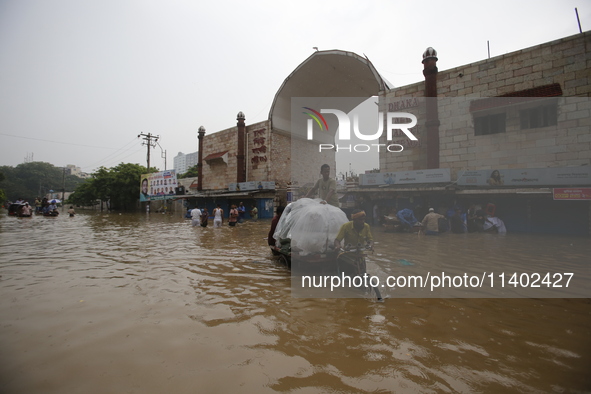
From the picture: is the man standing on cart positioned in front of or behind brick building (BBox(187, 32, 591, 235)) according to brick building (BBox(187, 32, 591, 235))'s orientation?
in front

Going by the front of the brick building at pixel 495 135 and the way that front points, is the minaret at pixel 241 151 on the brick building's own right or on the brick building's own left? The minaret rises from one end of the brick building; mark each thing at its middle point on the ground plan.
on the brick building's own right

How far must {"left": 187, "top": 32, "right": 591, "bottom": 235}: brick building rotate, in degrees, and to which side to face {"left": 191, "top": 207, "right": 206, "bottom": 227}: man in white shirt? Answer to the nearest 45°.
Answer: approximately 45° to its right

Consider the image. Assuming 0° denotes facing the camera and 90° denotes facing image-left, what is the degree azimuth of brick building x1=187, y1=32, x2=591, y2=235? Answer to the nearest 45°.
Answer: approximately 45°

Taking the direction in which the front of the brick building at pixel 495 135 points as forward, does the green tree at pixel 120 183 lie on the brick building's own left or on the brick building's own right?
on the brick building's own right
